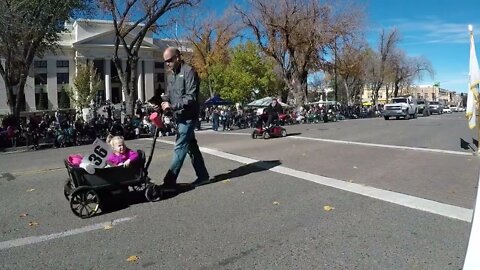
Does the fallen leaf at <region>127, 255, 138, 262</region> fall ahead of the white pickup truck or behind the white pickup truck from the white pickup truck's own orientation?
ahead

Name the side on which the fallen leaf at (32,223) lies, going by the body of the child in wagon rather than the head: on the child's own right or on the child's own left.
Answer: on the child's own right

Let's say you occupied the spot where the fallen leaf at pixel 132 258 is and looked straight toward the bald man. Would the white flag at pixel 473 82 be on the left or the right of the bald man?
right

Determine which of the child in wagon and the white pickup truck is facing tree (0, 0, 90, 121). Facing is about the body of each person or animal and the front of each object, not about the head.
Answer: the white pickup truck

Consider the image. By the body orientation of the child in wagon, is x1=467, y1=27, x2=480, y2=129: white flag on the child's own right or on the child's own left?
on the child's own left

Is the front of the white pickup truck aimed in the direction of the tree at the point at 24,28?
yes

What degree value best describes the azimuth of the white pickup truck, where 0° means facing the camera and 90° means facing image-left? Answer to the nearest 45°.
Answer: approximately 45°

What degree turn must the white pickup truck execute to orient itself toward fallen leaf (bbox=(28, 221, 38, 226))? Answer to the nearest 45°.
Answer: approximately 45° to its left

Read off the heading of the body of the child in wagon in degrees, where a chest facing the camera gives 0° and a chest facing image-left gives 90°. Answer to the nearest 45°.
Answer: approximately 315°
